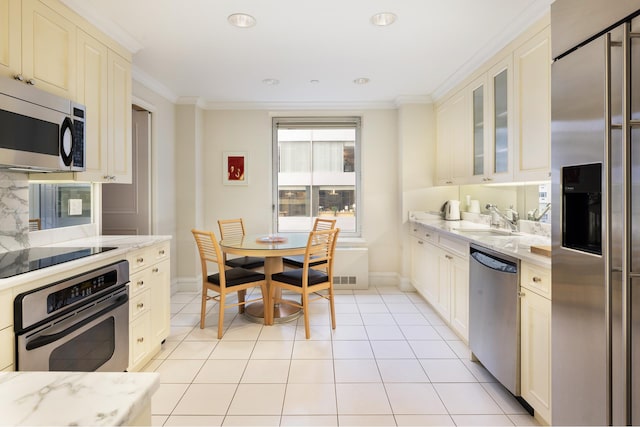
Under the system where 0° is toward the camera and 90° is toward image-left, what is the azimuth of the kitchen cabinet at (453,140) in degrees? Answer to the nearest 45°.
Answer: approximately 90°

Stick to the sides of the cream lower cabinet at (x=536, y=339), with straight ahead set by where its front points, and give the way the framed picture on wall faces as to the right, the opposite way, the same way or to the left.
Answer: to the left

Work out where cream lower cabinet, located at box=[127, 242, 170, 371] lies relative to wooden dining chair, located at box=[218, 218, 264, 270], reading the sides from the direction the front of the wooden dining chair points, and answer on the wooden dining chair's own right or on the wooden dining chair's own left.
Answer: on the wooden dining chair's own right

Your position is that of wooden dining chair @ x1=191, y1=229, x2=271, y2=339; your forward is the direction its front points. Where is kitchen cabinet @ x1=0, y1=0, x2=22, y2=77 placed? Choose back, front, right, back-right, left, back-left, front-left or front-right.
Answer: back

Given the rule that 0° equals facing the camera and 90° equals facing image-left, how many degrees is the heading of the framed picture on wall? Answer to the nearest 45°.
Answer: approximately 0°

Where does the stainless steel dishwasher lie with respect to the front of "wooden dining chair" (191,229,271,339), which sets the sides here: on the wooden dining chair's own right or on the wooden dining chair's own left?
on the wooden dining chair's own right

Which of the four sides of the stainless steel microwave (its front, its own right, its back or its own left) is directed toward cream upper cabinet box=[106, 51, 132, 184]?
left

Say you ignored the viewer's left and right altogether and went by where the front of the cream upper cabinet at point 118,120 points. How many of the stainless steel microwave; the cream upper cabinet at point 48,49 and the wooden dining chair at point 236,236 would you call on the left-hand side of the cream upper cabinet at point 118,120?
1

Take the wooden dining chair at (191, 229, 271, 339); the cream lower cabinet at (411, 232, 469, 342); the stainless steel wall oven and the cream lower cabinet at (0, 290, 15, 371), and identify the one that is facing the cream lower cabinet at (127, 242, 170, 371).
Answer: the cream lower cabinet at (411, 232, 469, 342)

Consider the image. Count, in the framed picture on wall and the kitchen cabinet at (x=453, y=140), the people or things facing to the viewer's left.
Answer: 1
